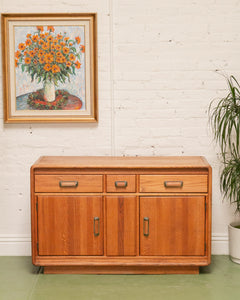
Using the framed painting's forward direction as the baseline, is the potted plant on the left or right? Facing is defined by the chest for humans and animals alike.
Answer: on its left

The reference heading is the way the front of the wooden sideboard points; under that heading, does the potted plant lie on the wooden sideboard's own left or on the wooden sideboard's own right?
on the wooden sideboard's own left

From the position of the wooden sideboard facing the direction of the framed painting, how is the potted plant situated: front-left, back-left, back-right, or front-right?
back-right

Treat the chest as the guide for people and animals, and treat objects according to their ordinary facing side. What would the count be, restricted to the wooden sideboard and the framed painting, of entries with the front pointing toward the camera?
2

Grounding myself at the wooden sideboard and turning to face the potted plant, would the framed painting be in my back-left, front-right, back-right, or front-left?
back-left

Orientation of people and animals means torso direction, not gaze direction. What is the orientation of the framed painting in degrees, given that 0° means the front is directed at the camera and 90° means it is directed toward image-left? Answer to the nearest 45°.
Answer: approximately 0°
